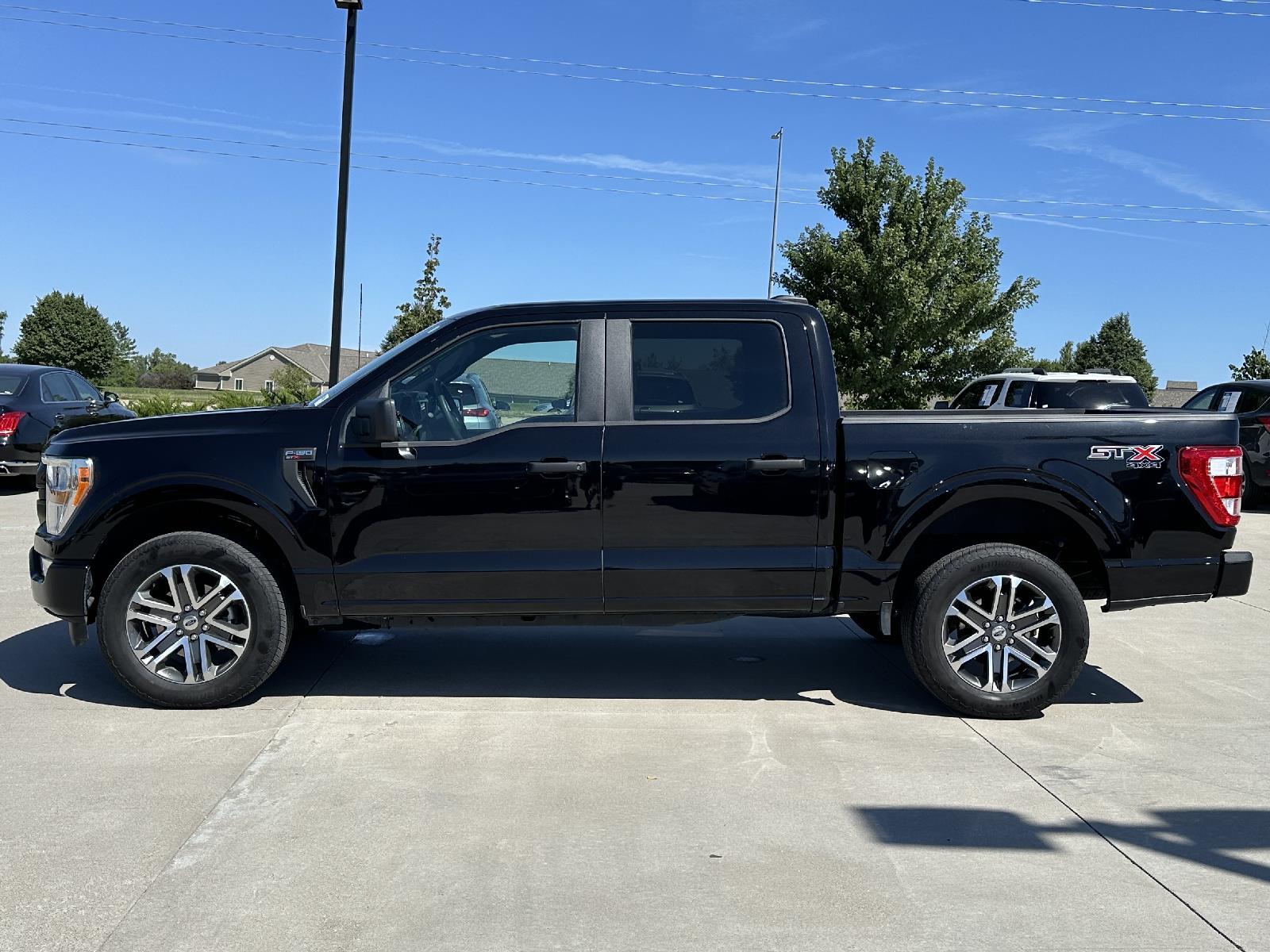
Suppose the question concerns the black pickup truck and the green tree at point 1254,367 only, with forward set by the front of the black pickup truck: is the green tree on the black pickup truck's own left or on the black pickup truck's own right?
on the black pickup truck's own right

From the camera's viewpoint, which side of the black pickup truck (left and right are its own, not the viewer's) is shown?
left

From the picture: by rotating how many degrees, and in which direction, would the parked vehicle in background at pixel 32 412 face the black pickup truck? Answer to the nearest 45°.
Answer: approximately 135° to its right

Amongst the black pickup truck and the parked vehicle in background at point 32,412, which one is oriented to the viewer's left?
the black pickup truck

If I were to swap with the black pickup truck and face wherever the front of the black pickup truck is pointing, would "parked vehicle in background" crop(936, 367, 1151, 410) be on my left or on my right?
on my right

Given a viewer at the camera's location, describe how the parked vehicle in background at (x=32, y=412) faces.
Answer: facing away from the viewer and to the right of the viewer

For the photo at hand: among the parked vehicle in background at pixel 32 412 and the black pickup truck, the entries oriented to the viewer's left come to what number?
1

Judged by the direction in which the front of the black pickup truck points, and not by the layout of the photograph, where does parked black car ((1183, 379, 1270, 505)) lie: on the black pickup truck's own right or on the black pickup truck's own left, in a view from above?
on the black pickup truck's own right

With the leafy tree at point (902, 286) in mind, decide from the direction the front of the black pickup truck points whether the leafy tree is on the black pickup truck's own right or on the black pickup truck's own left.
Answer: on the black pickup truck's own right
